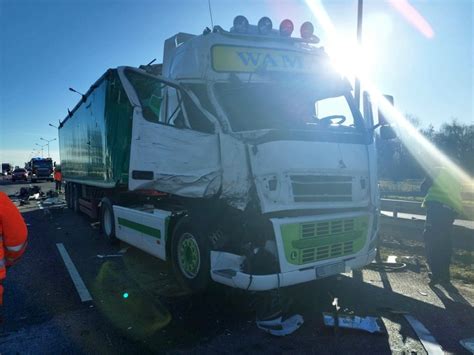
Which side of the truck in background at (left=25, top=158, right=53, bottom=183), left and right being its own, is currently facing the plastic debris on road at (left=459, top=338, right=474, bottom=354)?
front

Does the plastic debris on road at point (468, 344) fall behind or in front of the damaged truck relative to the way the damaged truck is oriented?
in front

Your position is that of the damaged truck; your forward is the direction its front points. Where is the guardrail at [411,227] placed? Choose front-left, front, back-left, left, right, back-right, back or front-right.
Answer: left

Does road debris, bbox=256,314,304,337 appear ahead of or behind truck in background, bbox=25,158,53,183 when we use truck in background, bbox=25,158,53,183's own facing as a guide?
ahead

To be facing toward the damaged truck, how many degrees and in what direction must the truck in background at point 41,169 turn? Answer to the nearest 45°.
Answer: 0° — it already faces it

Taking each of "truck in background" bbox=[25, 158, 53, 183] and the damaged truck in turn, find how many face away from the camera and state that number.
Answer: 0

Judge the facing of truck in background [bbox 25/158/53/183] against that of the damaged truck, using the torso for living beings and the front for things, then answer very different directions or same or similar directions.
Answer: same or similar directions

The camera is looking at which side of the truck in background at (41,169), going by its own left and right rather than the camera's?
front

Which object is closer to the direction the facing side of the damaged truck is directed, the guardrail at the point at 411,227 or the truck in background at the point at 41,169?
the guardrail

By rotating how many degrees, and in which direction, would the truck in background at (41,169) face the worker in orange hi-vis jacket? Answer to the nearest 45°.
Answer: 0° — it already faces them

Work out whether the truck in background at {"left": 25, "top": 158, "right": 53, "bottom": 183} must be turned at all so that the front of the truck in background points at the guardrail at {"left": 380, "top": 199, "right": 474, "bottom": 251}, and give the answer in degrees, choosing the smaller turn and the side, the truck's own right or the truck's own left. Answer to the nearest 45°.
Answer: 0° — it already faces it

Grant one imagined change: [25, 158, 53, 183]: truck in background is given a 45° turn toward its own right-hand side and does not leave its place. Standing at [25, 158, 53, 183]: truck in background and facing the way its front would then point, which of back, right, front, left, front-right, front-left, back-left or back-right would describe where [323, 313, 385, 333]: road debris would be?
front-left

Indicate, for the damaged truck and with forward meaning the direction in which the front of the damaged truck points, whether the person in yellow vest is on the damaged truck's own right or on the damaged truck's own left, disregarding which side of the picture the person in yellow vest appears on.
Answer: on the damaged truck's own left

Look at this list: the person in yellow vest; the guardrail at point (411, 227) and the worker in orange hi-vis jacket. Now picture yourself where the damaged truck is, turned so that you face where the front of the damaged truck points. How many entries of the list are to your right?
1

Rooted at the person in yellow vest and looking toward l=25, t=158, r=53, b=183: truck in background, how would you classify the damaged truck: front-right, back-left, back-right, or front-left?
front-left
